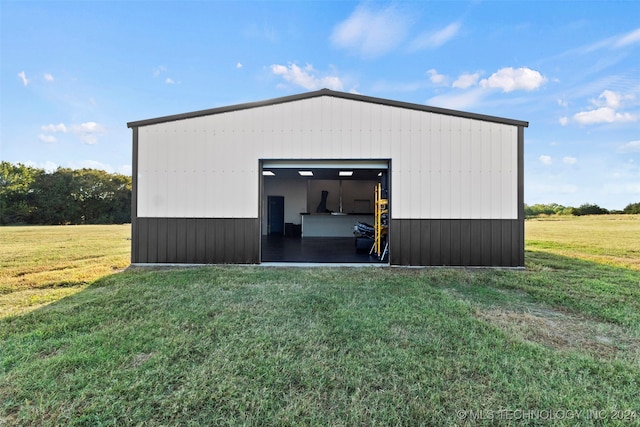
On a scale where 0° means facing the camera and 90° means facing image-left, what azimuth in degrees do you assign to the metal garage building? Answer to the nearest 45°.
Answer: approximately 0°

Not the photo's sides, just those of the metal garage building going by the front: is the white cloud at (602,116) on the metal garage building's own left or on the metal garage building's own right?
on the metal garage building's own left

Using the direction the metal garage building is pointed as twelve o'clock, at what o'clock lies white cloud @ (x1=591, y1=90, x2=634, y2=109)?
The white cloud is roughly at 8 o'clock from the metal garage building.

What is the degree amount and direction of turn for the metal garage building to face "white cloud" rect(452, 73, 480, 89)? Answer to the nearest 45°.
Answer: approximately 135° to its left

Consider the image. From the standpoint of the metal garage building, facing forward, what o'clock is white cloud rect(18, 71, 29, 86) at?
The white cloud is roughly at 4 o'clock from the metal garage building.

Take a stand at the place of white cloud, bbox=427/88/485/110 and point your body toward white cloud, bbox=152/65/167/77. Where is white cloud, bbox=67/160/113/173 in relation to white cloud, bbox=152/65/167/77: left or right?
right

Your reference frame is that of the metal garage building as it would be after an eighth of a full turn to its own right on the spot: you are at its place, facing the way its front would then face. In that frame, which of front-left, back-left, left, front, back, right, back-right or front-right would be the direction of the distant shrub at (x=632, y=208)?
back

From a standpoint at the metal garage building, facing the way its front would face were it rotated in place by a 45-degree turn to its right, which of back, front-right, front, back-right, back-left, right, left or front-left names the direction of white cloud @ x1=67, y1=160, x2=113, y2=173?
right

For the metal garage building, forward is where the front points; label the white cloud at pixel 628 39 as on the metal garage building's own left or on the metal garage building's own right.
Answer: on the metal garage building's own left

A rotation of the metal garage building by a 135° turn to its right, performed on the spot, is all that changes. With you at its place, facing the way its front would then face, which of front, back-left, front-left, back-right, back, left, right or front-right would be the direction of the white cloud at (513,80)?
right

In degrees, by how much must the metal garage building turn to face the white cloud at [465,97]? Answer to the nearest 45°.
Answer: approximately 135° to its left

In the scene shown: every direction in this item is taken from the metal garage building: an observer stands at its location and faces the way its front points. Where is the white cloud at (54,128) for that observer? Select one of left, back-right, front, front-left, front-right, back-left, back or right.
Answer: back-right

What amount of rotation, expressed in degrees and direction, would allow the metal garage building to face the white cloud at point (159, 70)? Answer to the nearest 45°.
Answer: approximately 135° to its right
